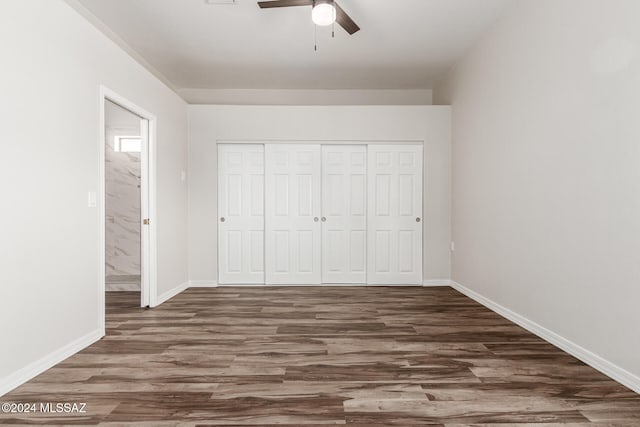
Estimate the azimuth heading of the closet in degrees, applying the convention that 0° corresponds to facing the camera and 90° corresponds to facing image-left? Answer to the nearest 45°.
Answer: approximately 0°
